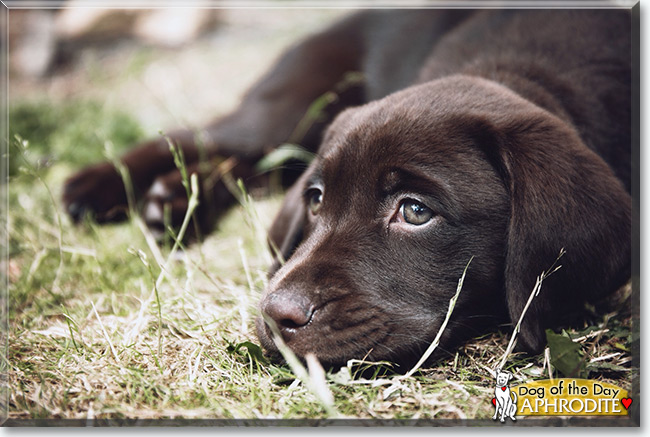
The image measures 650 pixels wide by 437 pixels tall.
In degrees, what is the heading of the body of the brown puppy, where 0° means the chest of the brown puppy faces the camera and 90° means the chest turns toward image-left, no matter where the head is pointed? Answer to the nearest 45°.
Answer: approximately 45°

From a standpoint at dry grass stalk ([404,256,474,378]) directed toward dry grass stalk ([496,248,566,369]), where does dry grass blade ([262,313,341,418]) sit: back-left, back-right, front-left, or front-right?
back-right
